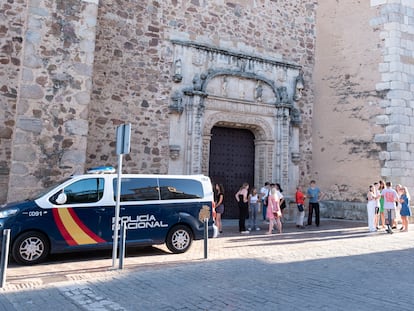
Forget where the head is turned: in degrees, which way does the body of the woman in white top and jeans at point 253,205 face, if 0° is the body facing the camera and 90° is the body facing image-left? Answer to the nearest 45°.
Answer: approximately 0°

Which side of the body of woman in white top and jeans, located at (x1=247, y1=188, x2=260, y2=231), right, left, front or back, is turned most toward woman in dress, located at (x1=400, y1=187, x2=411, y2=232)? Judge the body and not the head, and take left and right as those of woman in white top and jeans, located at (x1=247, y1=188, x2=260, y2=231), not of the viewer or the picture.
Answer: left

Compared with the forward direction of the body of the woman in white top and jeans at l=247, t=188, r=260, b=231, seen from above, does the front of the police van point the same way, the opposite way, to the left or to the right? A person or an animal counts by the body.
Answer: to the right

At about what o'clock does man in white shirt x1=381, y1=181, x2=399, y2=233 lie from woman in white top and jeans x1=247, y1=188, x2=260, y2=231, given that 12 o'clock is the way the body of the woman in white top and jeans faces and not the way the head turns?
The man in white shirt is roughly at 9 o'clock from the woman in white top and jeans.

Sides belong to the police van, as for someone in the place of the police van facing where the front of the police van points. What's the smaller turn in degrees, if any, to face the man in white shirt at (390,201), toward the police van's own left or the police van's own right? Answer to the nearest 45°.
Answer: approximately 180°

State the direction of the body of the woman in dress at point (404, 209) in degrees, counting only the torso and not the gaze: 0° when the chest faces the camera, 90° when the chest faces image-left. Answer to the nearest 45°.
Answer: approximately 45°

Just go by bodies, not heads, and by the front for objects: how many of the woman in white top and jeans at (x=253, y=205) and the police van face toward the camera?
1

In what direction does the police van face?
to the viewer's left

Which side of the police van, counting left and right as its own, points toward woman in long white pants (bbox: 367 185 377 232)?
back
